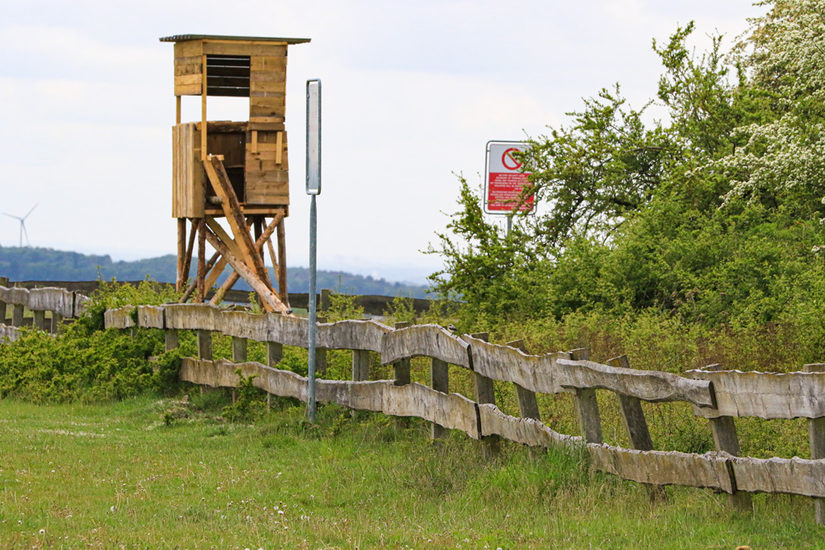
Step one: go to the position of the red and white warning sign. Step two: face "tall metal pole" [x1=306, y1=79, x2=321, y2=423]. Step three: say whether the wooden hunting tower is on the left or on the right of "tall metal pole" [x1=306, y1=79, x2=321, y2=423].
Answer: right

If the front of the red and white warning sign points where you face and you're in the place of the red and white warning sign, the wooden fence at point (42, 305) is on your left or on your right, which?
on your right

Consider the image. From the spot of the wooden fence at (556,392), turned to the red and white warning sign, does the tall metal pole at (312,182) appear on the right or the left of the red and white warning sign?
left

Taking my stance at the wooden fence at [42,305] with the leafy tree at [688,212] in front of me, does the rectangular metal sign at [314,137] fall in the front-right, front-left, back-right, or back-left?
front-right

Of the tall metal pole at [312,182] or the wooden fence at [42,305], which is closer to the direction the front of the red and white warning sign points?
the tall metal pole

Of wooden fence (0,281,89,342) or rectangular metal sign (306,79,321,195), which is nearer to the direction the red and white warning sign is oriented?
the rectangular metal sign

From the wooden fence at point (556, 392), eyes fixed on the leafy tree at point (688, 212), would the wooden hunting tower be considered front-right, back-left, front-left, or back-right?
front-left

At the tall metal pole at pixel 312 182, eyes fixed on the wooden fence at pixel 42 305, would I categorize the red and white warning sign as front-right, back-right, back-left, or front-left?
front-right

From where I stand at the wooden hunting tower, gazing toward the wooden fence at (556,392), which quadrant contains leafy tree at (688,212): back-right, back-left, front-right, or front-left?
front-left

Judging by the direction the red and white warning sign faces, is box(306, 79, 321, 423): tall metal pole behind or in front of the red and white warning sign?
in front

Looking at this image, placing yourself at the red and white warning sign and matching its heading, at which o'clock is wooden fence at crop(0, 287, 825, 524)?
The wooden fence is roughly at 12 o'clock from the red and white warning sign.

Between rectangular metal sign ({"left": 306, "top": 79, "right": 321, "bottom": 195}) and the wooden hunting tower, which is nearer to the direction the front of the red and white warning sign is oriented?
the rectangular metal sign

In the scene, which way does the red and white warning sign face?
toward the camera
